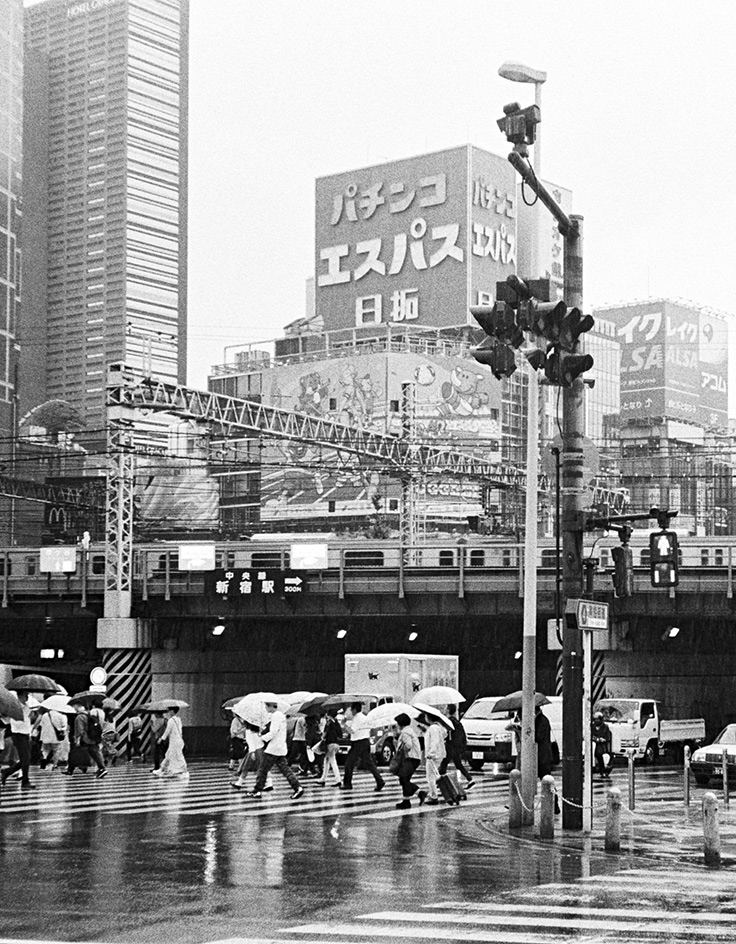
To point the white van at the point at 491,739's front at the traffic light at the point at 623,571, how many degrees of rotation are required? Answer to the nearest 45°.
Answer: approximately 45° to its left

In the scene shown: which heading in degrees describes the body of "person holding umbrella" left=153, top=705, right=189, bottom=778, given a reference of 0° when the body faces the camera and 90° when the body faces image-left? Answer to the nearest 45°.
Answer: approximately 90°

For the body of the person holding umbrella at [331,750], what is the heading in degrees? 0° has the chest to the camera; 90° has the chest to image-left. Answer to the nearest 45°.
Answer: approximately 90°

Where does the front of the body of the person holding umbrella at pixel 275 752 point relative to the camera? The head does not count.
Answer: to the viewer's left

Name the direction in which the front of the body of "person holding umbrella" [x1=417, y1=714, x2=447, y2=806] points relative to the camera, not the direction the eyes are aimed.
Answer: to the viewer's left

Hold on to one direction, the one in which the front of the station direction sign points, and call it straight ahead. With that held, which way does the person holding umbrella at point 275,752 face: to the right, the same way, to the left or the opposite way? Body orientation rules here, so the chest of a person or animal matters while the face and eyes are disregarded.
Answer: to the right

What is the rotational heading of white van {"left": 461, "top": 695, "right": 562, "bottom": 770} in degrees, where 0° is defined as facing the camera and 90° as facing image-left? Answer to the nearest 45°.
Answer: approximately 45°
